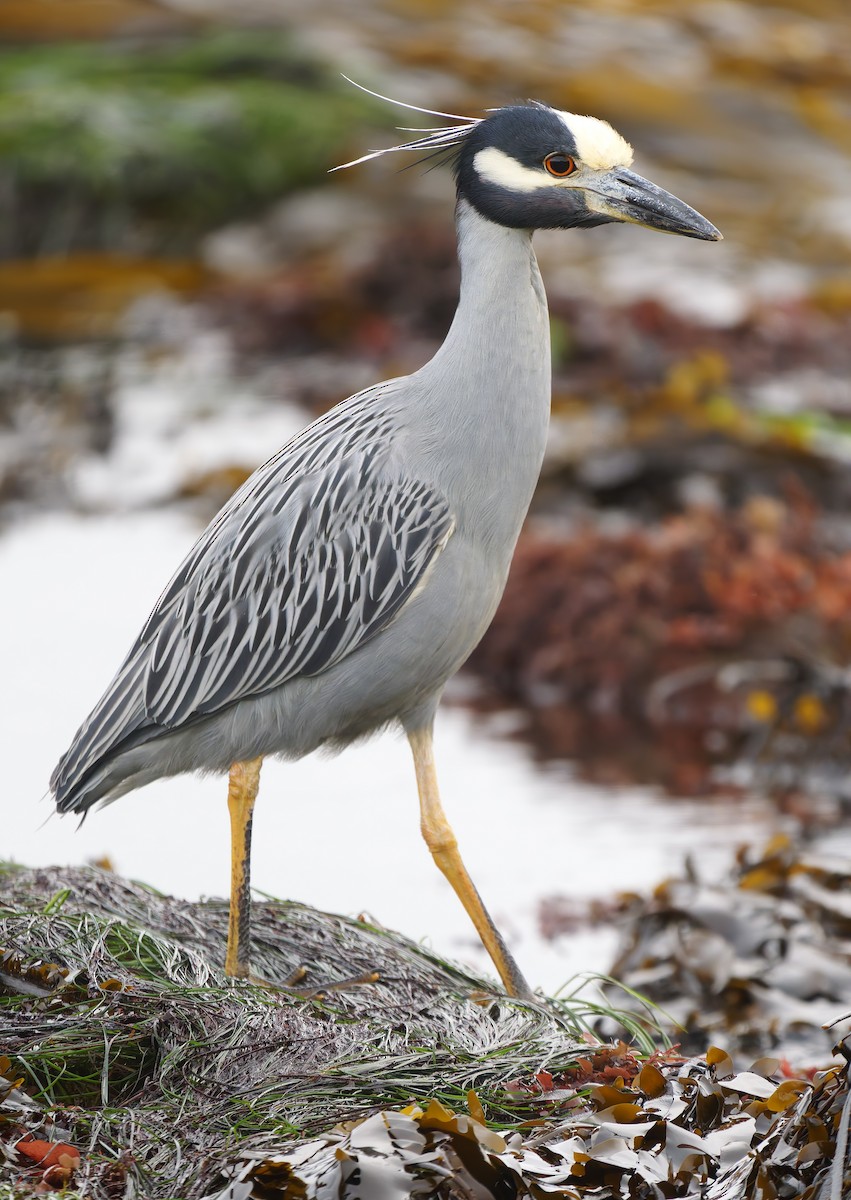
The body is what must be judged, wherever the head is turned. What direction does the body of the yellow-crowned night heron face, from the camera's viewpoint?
to the viewer's right

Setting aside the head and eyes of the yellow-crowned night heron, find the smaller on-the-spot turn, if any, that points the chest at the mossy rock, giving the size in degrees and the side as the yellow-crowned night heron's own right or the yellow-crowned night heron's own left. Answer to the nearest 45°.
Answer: approximately 90° to the yellow-crowned night heron's own left
